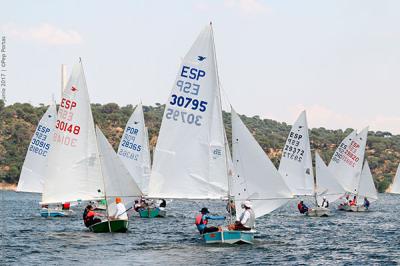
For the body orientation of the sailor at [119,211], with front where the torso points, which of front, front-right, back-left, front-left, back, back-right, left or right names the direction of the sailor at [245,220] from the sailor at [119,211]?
back-left

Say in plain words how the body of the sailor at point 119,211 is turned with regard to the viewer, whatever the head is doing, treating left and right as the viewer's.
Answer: facing to the left of the viewer

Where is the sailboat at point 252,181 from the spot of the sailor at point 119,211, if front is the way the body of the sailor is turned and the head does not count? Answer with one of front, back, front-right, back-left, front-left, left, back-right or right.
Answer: back-left

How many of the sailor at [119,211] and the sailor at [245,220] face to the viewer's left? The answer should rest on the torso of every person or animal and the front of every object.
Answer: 2

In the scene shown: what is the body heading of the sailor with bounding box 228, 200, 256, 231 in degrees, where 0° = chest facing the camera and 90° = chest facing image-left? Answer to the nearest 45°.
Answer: approximately 90°
